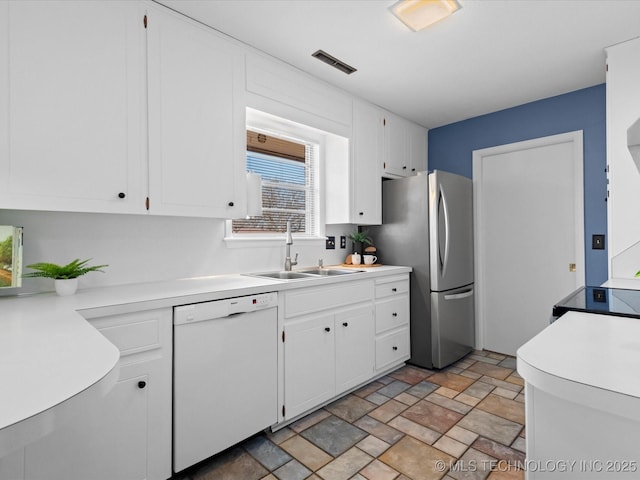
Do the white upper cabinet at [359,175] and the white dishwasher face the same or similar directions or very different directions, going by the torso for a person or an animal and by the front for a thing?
same or similar directions

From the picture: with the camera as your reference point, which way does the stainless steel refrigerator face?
facing the viewer and to the right of the viewer

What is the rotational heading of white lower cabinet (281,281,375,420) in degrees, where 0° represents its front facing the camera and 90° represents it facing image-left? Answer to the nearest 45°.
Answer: approximately 315°

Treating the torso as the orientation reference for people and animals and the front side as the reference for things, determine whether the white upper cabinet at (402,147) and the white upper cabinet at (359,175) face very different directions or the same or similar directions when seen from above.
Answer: same or similar directions

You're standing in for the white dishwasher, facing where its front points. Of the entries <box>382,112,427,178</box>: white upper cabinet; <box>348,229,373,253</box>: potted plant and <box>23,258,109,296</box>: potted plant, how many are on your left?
2

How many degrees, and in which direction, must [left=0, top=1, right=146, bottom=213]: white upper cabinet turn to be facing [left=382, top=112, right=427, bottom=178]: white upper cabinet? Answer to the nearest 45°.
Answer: approximately 90° to its left

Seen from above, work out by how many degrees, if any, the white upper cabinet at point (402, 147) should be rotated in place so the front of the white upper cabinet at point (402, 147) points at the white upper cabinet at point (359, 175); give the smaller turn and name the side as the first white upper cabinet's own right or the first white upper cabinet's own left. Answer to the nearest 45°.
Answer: approximately 90° to the first white upper cabinet's own right

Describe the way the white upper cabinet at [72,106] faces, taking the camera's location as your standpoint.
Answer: facing the viewer

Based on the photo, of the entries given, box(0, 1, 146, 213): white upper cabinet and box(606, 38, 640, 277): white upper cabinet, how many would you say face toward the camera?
1

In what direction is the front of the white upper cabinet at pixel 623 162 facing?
to the viewer's left

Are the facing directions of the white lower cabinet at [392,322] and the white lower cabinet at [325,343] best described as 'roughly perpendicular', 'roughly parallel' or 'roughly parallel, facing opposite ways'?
roughly parallel
